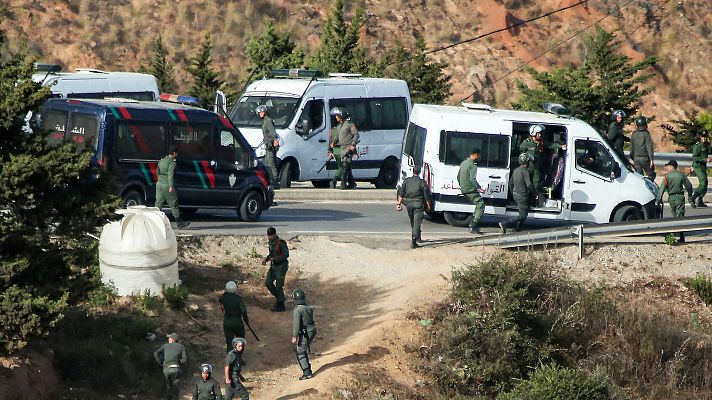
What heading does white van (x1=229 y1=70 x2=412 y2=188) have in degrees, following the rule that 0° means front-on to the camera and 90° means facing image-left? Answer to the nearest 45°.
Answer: approximately 45°

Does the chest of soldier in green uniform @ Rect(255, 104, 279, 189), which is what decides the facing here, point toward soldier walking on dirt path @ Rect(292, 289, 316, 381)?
no

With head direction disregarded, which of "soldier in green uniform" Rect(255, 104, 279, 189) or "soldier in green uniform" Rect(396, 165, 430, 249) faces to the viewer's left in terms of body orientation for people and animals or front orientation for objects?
"soldier in green uniform" Rect(255, 104, 279, 189)

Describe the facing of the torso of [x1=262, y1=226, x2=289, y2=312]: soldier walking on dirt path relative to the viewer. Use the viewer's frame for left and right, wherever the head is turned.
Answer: facing the viewer and to the left of the viewer

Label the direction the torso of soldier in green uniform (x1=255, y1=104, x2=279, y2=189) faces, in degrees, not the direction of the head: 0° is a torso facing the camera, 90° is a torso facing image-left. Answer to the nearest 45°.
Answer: approximately 90°

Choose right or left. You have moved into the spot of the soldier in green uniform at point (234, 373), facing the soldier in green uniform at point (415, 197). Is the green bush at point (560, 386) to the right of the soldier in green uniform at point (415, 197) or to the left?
right

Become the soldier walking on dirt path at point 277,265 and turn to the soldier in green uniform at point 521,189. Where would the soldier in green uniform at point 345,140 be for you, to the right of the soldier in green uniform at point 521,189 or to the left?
left

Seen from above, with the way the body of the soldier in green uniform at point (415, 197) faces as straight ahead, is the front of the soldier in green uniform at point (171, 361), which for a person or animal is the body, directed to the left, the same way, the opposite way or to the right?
the same way

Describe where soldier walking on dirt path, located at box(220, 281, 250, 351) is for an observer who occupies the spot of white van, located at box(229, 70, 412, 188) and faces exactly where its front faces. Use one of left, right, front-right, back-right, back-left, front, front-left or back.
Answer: front-left
